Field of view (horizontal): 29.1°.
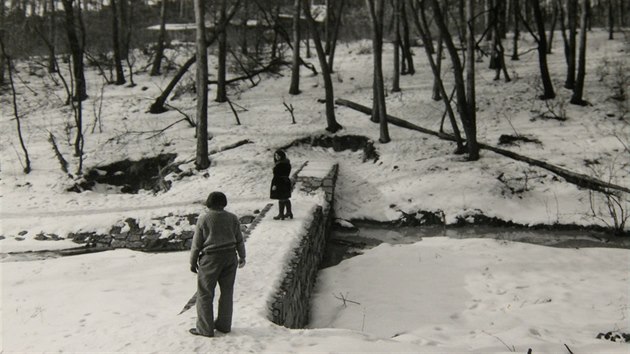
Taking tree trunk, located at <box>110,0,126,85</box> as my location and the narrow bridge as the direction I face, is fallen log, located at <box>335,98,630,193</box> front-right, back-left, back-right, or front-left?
front-left

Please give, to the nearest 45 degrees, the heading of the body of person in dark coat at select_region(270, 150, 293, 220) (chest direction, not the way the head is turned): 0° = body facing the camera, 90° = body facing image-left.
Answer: approximately 45°

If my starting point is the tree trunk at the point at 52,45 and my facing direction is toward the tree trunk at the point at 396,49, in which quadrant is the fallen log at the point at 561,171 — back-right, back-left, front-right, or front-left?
front-right

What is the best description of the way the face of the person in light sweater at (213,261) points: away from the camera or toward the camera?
away from the camera
